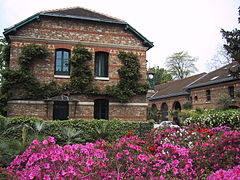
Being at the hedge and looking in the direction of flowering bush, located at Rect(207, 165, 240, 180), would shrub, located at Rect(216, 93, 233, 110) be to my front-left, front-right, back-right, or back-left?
back-left

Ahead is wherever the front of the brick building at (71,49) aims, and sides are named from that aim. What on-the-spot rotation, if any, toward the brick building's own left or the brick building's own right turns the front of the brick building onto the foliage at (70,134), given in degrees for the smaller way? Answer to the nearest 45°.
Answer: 0° — it already faces it

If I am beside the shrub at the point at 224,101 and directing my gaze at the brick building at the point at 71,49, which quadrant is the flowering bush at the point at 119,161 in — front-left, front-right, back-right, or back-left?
front-left

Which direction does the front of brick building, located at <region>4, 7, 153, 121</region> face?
toward the camera

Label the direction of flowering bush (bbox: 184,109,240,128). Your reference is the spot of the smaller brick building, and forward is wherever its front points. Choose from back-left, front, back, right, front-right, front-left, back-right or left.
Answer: front-left

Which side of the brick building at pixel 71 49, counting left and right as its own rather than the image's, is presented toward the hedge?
front

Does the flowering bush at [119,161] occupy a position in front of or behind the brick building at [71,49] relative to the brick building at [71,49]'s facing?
in front

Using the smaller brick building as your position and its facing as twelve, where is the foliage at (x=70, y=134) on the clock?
The foliage is roughly at 11 o'clock from the smaller brick building.

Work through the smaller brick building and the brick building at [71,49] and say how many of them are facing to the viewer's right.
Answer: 0

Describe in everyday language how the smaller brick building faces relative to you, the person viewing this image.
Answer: facing the viewer and to the left of the viewer

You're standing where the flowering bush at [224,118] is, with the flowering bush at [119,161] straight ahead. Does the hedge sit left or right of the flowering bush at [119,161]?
right
